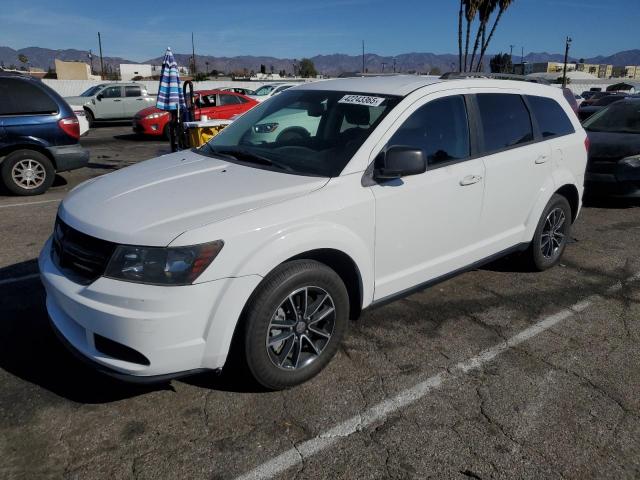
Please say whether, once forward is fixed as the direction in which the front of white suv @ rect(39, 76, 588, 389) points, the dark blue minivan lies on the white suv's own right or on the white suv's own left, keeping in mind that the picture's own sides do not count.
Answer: on the white suv's own right

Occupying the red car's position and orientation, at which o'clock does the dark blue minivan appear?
The dark blue minivan is roughly at 11 o'clock from the red car.

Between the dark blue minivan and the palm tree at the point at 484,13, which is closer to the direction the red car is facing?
the dark blue minivan

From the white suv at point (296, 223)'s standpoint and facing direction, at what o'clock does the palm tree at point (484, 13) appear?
The palm tree is roughly at 5 o'clock from the white suv.

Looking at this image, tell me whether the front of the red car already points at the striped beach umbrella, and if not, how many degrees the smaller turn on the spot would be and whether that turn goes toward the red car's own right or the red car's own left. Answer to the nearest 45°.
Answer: approximately 45° to the red car's own left

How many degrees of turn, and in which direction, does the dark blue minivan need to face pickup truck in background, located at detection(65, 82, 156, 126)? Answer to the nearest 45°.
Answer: approximately 90° to its right

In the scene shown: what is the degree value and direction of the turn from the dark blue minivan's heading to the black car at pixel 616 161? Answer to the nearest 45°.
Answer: approximately 135° to its left

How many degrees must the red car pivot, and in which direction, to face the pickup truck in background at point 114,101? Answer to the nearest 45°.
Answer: approximately 90° to its right

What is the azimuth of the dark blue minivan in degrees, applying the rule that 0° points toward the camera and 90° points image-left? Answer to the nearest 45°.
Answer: approximately 90°

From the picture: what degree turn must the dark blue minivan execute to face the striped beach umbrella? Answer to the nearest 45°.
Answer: approximately 135° to its right

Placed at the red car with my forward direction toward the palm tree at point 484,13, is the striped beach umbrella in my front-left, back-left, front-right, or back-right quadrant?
back-right

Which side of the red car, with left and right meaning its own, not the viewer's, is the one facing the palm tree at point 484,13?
back

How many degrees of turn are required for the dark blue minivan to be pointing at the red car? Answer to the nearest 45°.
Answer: approximately 135° to its right
